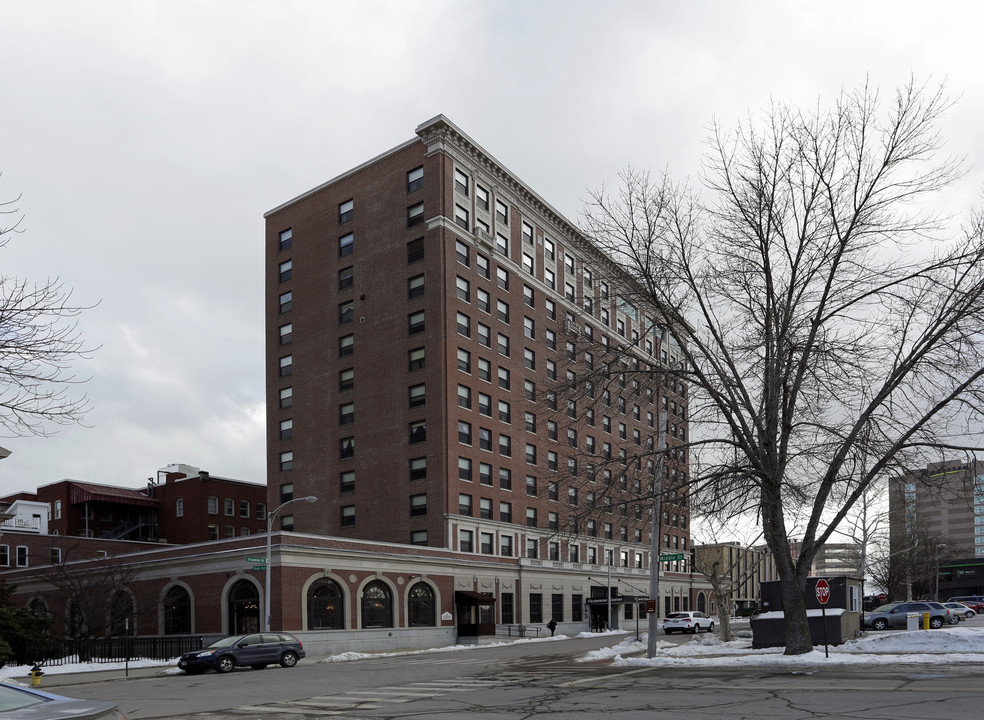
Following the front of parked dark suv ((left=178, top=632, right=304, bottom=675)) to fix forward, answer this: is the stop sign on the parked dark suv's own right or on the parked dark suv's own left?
on the parked dark suv's own left

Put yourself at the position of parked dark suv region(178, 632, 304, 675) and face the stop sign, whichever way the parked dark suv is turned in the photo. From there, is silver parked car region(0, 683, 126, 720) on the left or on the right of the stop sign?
right
